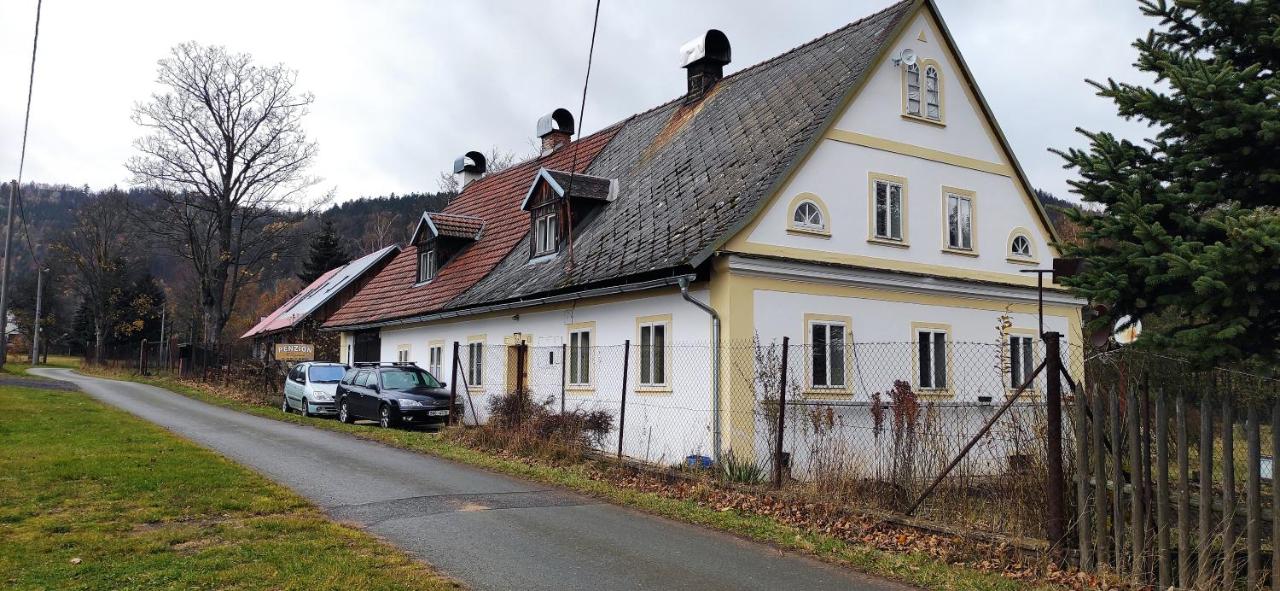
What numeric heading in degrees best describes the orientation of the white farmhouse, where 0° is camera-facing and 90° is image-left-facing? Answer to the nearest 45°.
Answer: approximately 45°

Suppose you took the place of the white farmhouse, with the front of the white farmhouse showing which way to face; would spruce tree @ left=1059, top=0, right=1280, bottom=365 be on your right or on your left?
on your left

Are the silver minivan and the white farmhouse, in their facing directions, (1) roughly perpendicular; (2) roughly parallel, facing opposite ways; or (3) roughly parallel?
roughly perpendicular

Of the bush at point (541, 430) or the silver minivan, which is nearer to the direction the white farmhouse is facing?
the bush

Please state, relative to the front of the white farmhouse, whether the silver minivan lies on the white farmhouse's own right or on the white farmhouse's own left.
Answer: on the white farmhouse's own right
